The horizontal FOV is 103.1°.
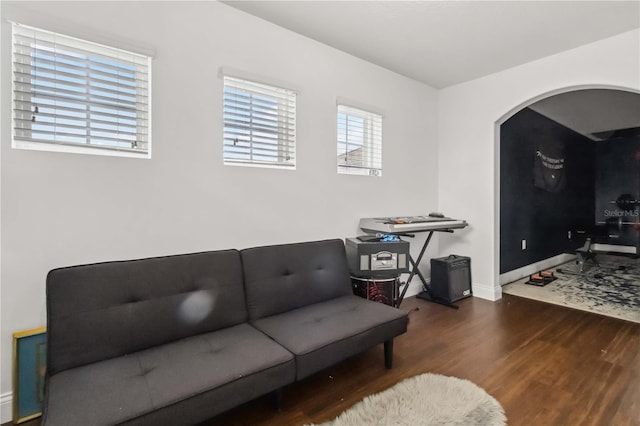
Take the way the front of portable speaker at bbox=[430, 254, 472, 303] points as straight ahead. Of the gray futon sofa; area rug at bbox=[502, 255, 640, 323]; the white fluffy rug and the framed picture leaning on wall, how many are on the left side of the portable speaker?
1

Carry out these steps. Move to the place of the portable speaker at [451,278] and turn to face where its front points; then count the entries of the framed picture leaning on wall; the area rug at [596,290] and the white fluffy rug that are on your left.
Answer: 1

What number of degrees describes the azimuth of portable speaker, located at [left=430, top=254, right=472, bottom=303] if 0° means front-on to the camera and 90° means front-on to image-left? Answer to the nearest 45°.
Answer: approximately 315°

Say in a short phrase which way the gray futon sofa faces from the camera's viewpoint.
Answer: facing the viewer and to the right of the viewer

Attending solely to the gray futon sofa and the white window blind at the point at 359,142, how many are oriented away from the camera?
0

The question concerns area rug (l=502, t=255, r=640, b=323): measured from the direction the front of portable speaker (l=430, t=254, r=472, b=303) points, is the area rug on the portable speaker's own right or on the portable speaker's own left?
on the portable speaker's own left

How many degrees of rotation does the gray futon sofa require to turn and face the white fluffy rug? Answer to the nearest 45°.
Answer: approximately 45° to its left

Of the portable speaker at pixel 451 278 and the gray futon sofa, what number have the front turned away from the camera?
0

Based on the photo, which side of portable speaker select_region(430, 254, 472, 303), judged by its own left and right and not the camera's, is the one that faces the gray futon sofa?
right

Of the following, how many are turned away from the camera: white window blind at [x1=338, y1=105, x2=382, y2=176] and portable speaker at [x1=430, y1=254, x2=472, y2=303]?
0
